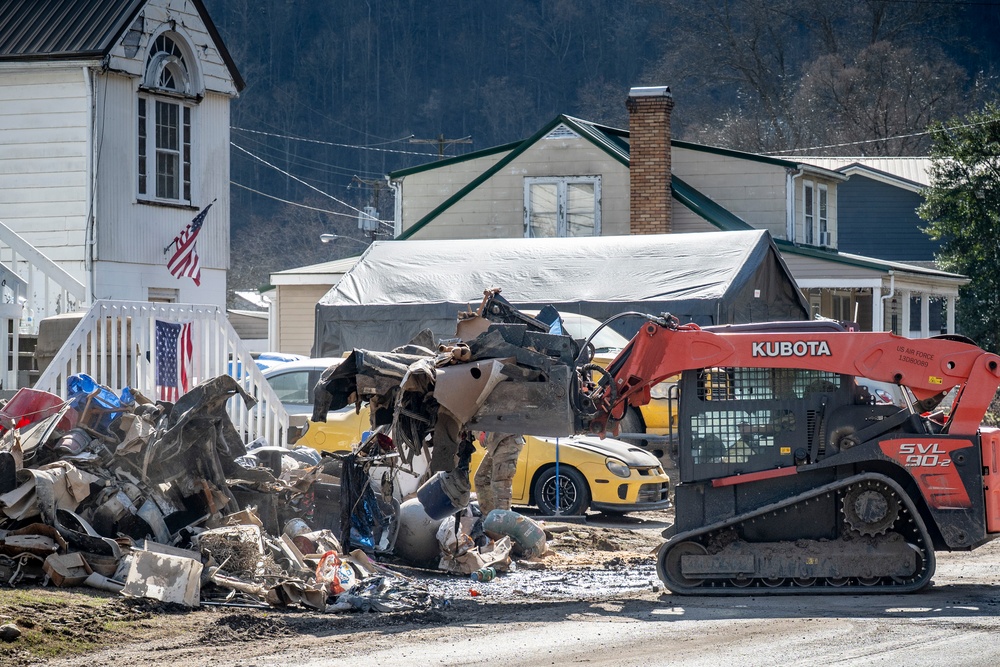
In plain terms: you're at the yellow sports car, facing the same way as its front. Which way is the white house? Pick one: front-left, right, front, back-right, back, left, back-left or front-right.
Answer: back

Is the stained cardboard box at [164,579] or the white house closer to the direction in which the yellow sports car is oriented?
the stained cardboard box

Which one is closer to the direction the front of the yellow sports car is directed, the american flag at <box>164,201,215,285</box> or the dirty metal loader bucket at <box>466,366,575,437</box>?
the dirty metal loader bucket

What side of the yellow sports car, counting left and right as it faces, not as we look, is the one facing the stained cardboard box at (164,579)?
right

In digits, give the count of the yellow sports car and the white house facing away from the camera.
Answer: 0

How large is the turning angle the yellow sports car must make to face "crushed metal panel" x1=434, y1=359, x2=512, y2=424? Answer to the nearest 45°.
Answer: approximately 45° to its right

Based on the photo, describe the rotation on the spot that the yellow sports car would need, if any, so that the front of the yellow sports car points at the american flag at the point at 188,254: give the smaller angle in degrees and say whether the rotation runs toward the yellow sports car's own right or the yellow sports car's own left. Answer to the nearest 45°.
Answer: approximately 180°

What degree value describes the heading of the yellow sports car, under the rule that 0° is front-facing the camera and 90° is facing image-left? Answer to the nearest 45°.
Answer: approximately 315°

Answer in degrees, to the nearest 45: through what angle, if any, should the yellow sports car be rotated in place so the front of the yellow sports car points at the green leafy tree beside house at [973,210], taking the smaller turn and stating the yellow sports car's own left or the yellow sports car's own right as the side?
approximately 90° to the yellow sports car's own left
